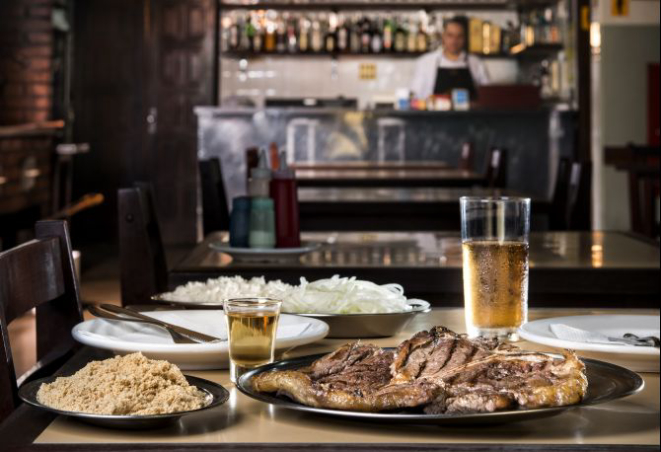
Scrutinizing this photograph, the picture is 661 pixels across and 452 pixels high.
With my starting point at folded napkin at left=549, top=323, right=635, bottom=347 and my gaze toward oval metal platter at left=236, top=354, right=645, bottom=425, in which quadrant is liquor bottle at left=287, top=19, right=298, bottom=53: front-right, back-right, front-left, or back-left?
back-right

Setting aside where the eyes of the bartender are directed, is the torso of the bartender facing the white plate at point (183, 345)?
yes

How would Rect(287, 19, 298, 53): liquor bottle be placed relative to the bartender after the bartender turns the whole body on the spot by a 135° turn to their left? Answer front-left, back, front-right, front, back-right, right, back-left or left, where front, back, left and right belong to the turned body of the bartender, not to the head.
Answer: back-left

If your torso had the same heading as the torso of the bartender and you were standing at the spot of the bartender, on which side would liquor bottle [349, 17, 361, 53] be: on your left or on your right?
on your right

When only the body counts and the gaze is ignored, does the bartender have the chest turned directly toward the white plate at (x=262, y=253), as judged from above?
yes

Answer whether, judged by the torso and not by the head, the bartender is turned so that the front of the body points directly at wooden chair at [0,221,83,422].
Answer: yes

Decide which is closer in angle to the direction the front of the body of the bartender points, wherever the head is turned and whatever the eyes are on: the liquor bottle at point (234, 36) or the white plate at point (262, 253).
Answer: the white plate

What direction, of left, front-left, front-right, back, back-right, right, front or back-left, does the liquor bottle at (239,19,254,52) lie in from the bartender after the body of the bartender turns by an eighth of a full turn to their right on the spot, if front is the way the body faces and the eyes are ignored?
front-right

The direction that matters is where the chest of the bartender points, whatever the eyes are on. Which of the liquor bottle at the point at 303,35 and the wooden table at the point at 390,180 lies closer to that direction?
the wooden table

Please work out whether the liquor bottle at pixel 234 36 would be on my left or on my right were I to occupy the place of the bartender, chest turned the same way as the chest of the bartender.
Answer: on my right

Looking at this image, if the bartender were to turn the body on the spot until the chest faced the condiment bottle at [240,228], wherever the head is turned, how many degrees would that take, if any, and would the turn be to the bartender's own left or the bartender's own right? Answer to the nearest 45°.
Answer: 0° — they already face it

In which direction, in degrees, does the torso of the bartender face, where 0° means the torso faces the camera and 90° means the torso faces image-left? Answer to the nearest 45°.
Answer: approximately 0°

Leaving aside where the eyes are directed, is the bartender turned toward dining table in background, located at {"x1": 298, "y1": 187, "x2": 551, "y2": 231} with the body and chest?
yes
